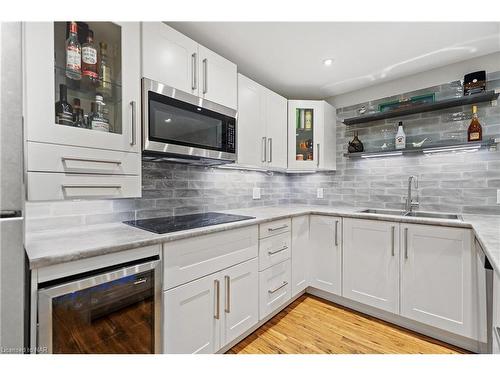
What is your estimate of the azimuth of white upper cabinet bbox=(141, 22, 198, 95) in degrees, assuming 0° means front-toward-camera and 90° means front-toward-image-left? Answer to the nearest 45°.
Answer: approximately 315°

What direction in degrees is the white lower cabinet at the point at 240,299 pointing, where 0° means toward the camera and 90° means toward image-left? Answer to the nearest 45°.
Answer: approximately 315°

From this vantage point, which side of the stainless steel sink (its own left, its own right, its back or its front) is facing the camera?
front

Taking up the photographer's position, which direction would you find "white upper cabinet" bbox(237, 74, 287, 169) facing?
facing the viewer and to the right of the viewer

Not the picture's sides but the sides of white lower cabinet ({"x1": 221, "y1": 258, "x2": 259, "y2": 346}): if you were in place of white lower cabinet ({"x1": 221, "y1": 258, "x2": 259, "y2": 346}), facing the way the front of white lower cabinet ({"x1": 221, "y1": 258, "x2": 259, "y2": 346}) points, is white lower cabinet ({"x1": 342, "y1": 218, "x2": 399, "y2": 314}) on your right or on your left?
on your left

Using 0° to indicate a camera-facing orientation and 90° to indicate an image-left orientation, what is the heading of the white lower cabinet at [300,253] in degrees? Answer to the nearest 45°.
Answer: approximately 315°

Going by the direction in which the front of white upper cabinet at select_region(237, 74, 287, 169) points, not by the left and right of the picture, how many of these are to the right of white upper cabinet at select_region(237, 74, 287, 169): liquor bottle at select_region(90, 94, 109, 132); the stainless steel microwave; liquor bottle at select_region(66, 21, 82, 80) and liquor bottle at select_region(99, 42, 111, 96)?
4
